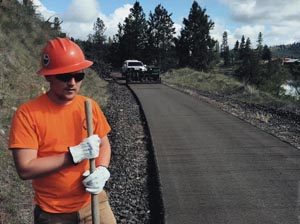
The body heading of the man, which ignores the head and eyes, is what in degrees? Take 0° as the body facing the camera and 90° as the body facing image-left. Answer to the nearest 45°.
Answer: approximately 315°

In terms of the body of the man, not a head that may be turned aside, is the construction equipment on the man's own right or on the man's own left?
on the man's own left

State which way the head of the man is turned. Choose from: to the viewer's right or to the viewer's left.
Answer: to the viewer's right
